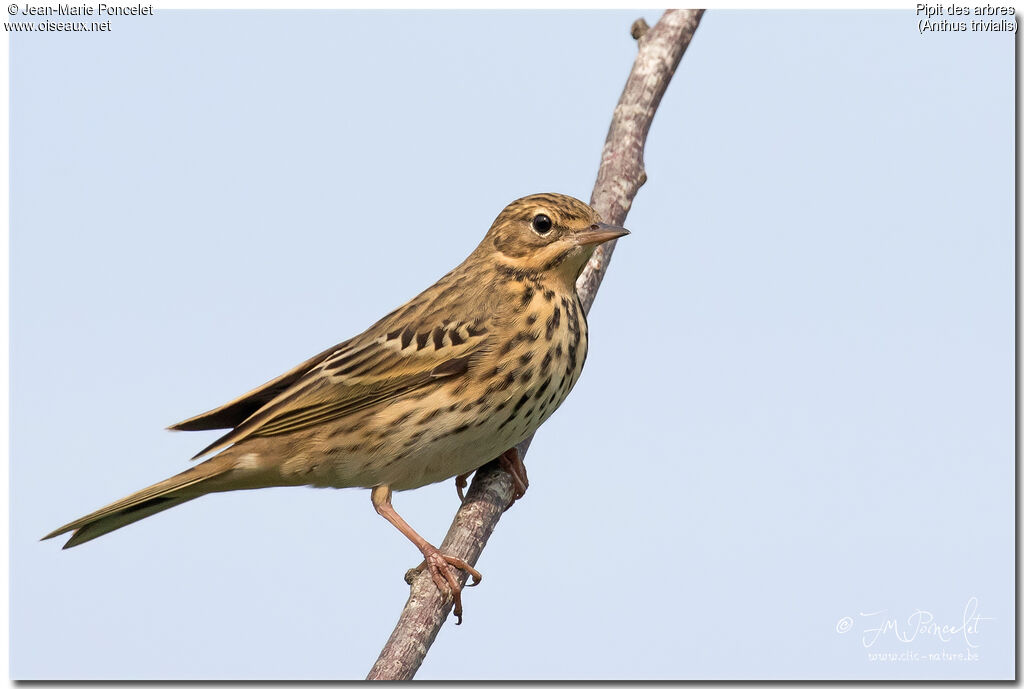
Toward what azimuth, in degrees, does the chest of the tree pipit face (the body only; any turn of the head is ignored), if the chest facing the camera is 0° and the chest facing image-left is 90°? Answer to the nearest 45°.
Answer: approximately 270°
